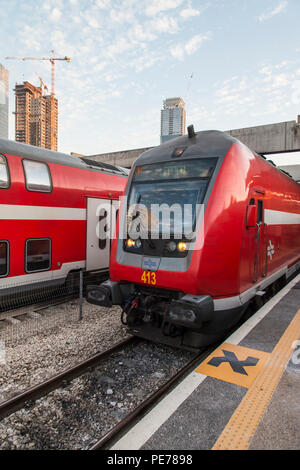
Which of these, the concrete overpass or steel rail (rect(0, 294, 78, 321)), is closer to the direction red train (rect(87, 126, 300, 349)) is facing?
the steel rail

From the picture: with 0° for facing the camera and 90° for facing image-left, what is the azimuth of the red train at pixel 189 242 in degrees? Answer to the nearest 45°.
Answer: approximately 45°

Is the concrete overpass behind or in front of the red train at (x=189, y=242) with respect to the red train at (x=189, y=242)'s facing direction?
behind

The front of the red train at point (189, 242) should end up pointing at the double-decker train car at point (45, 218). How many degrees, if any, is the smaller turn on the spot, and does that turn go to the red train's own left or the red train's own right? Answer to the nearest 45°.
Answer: approximately 90° to the red train's own right

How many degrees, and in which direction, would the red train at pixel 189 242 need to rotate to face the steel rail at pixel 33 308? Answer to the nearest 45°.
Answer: approximately 90° to its right
